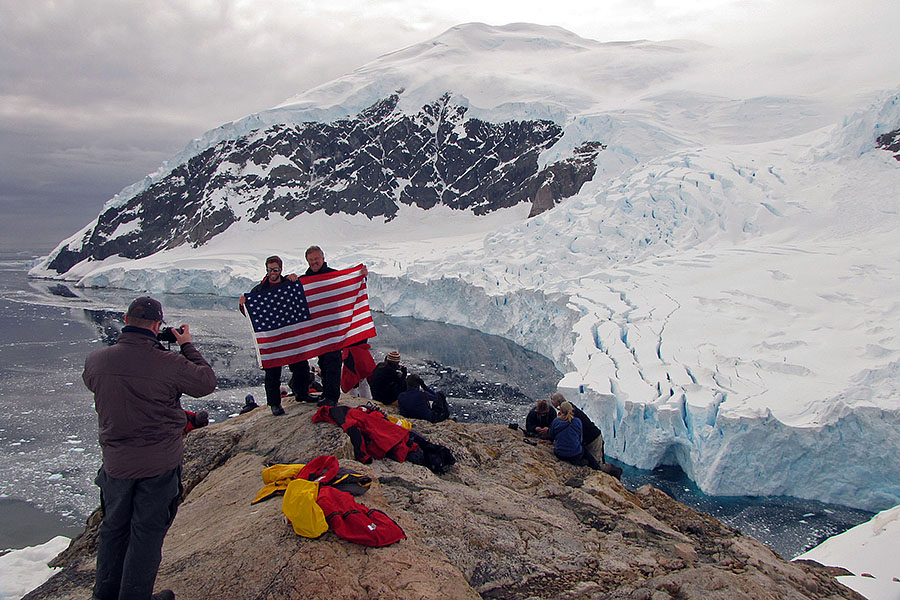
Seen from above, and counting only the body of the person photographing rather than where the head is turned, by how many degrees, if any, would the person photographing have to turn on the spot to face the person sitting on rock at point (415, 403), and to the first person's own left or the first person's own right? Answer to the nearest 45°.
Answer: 0° — they already face them

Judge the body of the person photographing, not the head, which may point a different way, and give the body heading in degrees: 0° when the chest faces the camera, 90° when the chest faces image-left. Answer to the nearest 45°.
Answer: approximately 225°

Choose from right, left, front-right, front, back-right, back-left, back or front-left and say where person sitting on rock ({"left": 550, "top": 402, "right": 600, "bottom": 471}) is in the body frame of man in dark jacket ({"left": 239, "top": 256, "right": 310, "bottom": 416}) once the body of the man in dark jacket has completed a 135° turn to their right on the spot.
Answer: back-right

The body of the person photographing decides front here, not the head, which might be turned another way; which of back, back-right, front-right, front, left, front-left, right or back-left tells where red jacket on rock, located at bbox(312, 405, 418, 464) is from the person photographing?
front

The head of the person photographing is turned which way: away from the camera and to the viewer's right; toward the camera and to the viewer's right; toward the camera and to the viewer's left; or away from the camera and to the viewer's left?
away from the camera and to the viewer's right

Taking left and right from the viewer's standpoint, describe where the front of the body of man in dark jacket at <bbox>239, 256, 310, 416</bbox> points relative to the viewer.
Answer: facing the viewer

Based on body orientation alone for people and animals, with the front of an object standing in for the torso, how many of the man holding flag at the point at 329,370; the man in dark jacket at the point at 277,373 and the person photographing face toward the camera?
2

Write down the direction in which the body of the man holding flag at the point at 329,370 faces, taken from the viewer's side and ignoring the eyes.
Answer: toward the camera

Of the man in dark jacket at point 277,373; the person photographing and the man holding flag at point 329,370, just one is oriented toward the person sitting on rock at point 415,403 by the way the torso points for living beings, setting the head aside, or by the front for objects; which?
the person photographing

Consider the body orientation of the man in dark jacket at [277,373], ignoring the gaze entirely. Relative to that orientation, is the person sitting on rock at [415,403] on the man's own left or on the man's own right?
on the man's own left

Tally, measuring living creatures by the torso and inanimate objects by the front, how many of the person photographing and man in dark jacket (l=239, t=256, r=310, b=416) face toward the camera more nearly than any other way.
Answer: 1
